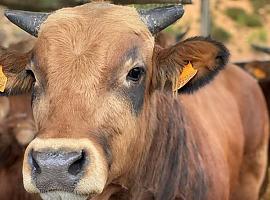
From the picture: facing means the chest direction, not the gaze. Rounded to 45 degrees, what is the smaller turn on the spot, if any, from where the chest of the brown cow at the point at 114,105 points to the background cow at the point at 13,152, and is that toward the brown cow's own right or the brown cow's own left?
approximately 90° to the brown cow's own right

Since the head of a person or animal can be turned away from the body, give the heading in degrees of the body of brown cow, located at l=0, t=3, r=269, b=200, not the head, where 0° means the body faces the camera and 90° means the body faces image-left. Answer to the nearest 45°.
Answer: approximately 45°
